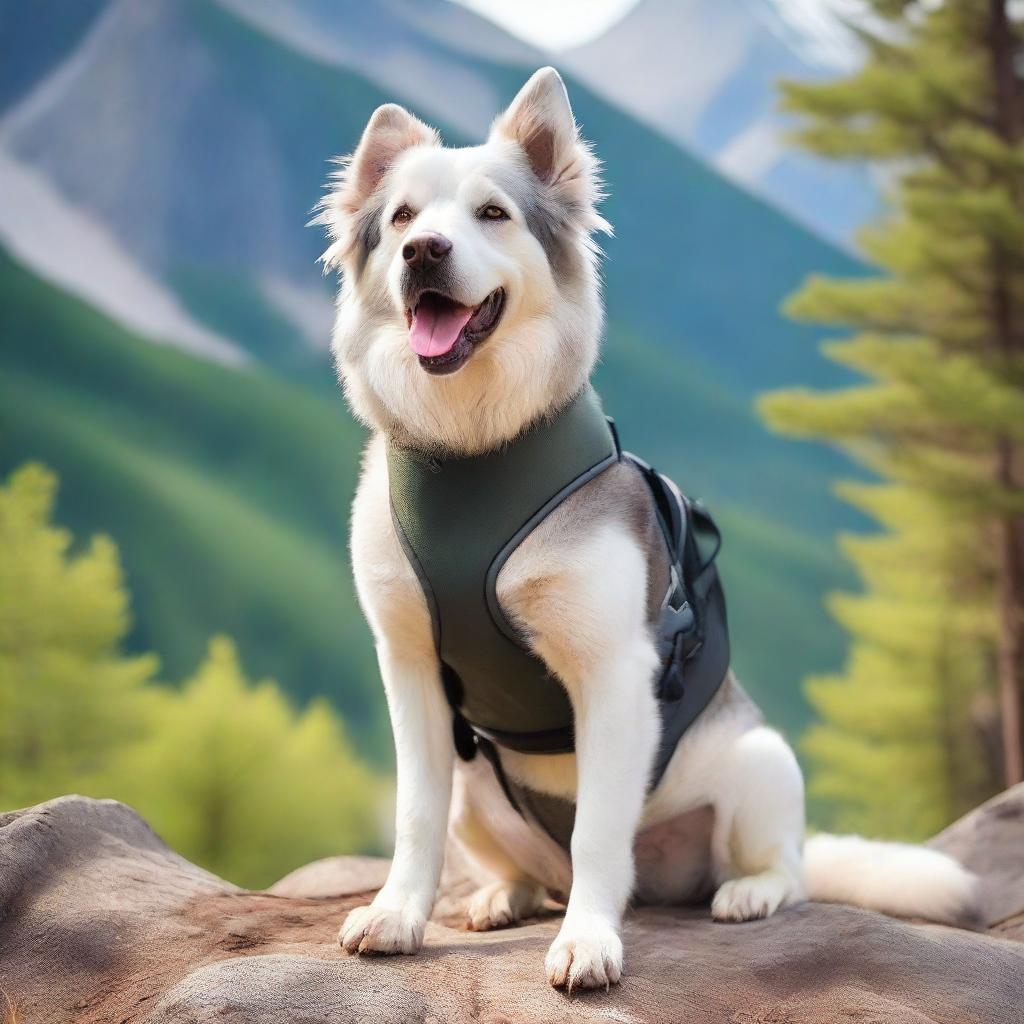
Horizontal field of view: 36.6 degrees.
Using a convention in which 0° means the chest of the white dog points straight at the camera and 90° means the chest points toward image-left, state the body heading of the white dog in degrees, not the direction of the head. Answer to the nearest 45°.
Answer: approximately 45°

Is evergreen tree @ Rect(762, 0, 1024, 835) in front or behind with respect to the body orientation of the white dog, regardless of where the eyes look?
behind
